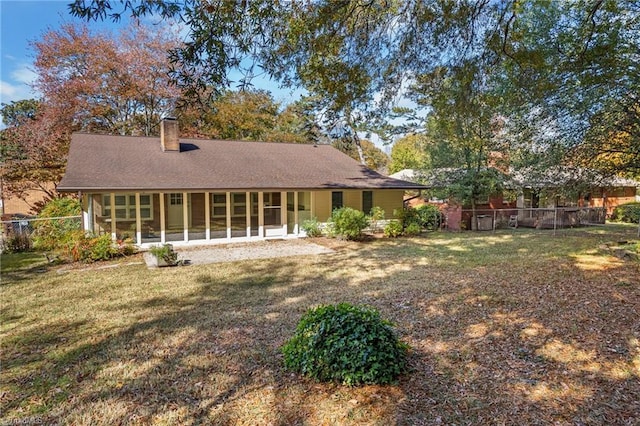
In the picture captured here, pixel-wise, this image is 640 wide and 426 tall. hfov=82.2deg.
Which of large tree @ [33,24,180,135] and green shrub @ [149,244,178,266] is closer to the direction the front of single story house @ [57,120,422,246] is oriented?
the green shrub

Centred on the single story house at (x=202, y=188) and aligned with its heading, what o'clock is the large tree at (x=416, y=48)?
The large tree is roughly at 11 o'clock from the single story house.

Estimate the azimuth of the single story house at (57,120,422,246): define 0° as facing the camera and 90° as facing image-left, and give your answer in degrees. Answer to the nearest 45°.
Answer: approximately 0°

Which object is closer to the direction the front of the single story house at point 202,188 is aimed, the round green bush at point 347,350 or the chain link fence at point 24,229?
the round green bush

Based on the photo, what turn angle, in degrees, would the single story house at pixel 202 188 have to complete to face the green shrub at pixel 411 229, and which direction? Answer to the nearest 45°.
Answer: approximately 90° to its left
